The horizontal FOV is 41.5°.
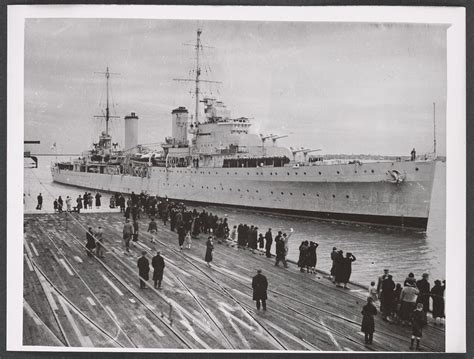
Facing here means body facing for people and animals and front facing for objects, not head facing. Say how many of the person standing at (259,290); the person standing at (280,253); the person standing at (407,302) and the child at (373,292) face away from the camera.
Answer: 4

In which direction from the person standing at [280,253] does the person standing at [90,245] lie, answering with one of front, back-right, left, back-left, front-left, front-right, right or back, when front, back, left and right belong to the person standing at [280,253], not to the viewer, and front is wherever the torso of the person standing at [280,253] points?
left

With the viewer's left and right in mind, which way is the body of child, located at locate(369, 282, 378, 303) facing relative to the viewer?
facing away from the viewer

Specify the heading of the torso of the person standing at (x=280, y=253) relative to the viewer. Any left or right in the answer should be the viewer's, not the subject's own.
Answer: facing away from the viewer

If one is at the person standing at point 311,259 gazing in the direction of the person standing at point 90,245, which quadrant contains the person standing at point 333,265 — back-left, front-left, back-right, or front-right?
back-left

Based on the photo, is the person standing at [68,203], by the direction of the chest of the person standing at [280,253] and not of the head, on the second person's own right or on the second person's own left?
on the second person's own left

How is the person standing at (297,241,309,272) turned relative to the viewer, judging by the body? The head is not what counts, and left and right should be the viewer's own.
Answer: facing away from the viewer and to the right of the viewer

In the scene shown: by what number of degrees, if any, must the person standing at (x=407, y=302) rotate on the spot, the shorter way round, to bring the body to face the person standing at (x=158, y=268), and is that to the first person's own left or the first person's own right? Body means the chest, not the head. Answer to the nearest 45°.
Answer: approximately 90° to the first person's own left

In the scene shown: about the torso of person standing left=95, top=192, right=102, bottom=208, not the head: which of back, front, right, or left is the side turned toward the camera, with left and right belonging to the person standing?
back

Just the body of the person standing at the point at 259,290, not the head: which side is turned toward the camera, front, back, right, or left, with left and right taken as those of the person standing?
back
